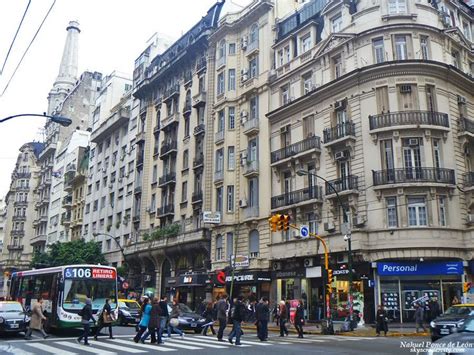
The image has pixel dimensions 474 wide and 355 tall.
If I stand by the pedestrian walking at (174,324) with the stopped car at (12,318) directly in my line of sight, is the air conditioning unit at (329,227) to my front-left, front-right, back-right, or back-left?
back-right

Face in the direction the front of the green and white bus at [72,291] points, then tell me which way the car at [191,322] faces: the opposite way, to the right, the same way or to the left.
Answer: the same way

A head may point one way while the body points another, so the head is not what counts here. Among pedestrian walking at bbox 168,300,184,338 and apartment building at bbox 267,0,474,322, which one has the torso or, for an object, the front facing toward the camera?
the apartment building

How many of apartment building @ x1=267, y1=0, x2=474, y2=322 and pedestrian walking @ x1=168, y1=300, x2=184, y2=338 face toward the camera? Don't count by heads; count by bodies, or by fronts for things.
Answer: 1

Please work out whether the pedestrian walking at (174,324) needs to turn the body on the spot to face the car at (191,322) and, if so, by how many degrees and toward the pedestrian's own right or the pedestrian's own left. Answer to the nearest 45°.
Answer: approximately 90° to the pedestrian's own left

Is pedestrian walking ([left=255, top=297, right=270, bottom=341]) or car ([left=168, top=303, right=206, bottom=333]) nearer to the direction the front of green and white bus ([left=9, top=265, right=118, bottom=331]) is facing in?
the pedestrian walking

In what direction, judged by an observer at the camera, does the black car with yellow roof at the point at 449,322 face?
facing the viewer and to the left of the viewer

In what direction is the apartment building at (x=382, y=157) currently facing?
toward the camera

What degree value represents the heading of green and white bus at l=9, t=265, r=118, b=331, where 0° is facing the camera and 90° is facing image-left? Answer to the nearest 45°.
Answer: approximately 315°

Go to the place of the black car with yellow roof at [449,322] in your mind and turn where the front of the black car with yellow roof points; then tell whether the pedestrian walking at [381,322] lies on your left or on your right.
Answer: on your right

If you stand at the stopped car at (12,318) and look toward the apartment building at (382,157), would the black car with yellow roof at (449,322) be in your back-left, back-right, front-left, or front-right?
front-right

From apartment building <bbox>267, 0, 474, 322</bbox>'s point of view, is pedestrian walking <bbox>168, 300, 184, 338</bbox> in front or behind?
in front

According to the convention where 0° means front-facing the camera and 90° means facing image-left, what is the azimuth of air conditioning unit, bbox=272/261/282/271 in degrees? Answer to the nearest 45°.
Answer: approximately 45°

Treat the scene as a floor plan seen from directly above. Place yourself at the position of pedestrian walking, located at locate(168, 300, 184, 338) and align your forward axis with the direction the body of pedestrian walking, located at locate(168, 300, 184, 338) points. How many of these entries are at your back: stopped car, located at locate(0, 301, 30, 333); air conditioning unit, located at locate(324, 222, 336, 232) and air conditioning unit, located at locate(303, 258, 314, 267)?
1
